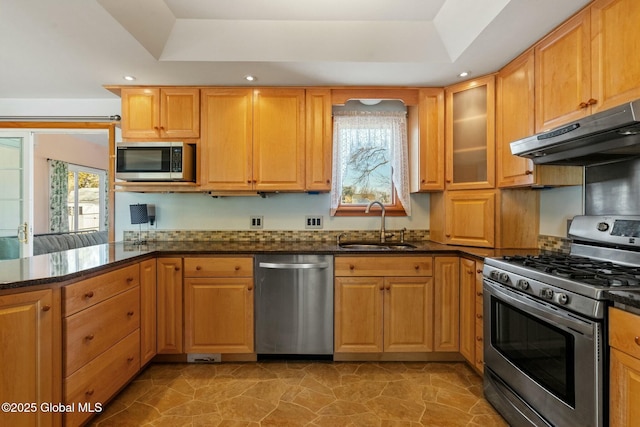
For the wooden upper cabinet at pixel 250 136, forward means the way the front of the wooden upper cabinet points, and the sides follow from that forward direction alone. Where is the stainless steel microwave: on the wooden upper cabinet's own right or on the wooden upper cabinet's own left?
on the wooden upper cabinet's own right

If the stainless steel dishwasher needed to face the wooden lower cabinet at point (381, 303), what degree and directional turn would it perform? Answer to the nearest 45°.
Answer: approximately 90° to its left

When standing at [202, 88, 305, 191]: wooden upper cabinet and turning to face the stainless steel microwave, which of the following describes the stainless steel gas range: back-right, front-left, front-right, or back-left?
back-left

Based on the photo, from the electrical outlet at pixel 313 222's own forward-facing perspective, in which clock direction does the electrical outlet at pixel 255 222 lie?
the electrical outlet at pixel 255 222 is roughly at 3 o'clock from the electrical outlet at pixel 313 222.

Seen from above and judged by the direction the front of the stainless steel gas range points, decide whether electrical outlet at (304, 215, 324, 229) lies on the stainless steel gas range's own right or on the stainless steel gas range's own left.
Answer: on the stainless steel gas range's own right

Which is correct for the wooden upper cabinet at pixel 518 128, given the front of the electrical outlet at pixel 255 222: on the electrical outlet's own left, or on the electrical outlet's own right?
on the electrical outlet's own left

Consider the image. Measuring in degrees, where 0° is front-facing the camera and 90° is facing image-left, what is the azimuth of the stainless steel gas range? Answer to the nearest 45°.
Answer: approximately 45°
